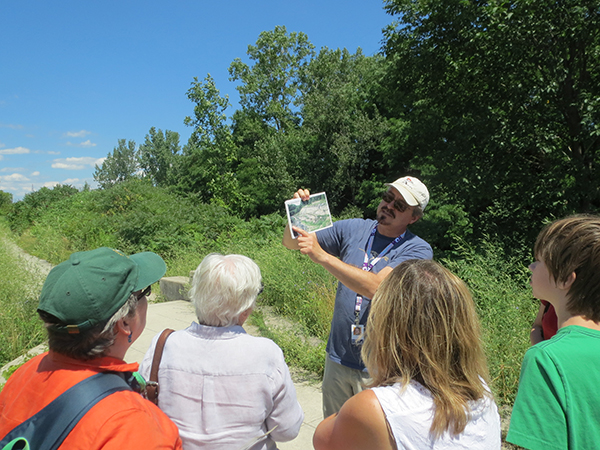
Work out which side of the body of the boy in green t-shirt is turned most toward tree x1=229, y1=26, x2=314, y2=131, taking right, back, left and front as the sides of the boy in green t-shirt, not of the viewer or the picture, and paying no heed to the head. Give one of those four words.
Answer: front

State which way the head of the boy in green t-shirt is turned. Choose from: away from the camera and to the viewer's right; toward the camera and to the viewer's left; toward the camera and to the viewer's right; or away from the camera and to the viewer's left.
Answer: away from the camera and to the viewer's left

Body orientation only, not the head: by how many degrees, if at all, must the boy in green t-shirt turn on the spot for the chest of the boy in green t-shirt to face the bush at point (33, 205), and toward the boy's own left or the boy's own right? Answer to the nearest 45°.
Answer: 0° — they already face it

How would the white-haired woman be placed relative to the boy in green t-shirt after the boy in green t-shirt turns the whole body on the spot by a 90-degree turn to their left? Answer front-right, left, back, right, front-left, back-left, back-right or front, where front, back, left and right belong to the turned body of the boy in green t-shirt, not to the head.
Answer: front-right

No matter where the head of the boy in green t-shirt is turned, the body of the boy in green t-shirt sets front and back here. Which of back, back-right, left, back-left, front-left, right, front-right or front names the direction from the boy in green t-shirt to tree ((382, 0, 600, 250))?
front-right

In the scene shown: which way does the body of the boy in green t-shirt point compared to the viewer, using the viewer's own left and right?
facing away from the viewer and to the left of the viewer

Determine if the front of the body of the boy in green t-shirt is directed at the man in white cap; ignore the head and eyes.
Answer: yes

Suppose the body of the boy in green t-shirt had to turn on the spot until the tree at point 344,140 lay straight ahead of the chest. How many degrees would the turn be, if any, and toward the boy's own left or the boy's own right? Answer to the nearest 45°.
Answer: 0° — they already face it
